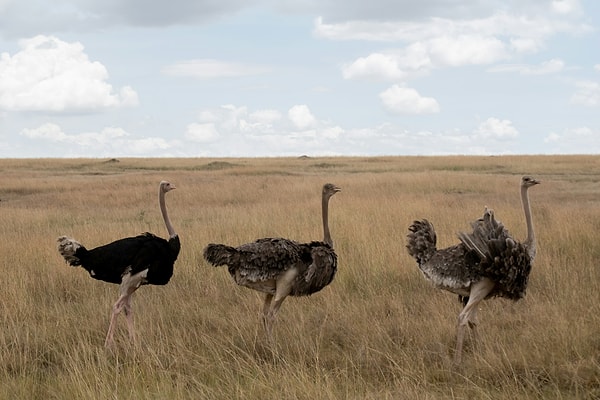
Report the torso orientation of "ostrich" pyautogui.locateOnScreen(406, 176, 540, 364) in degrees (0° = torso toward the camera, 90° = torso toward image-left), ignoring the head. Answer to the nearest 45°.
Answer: approximately 270°
